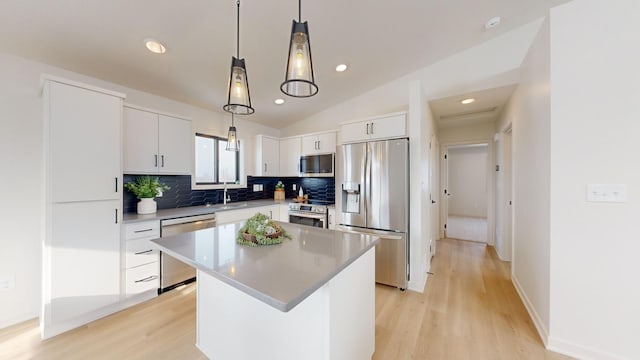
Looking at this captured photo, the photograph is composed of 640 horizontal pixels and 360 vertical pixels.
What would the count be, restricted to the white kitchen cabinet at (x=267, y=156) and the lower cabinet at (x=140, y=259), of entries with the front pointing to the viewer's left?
0

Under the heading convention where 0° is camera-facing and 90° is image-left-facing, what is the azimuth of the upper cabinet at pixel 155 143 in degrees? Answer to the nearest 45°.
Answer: approximately 315°

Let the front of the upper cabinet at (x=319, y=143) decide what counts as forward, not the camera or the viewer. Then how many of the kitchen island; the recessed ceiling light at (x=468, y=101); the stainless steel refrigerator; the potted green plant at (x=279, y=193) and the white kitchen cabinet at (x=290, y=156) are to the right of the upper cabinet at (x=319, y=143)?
2

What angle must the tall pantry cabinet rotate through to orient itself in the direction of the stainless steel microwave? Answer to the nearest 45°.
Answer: approximately 45° to its left

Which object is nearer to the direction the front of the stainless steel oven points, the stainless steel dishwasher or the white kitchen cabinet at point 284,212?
the stainless steel dishwasher

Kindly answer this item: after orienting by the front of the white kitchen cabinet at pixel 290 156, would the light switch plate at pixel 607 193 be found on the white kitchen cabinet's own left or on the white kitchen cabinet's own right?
on the white kitchen cabinet's own left

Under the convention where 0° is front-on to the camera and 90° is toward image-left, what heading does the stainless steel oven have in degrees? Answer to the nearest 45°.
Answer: approximately 45°

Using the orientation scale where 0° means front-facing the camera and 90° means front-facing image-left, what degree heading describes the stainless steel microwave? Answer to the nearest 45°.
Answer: approximately 45°
